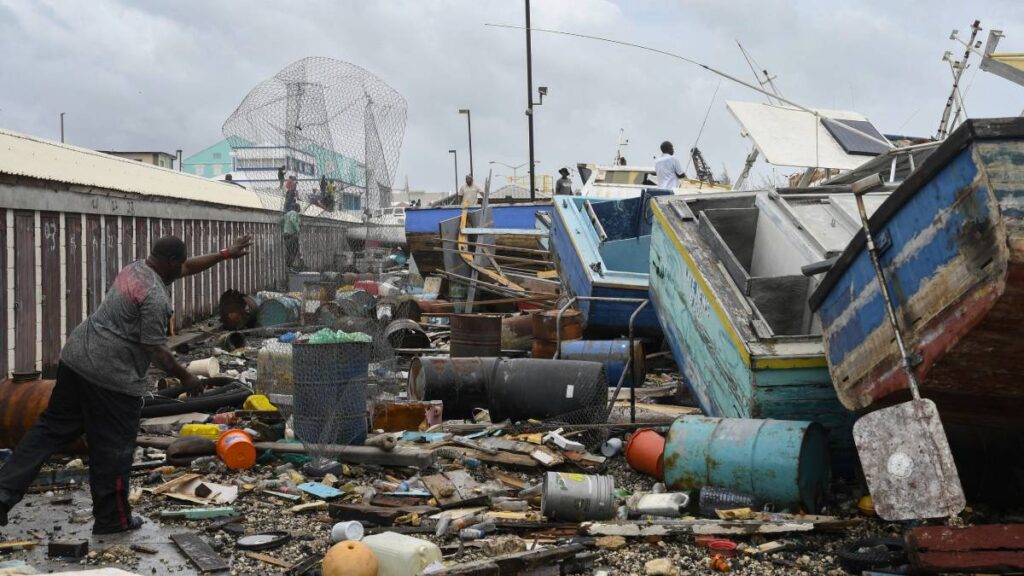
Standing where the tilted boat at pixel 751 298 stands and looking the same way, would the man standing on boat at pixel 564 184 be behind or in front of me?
in front

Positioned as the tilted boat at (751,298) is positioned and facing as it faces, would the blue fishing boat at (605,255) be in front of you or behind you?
in front

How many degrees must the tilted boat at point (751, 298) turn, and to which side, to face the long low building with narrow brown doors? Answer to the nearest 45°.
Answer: approximately 45° to its left

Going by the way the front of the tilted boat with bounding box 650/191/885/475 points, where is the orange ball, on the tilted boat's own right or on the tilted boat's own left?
on the tilted boat's own left

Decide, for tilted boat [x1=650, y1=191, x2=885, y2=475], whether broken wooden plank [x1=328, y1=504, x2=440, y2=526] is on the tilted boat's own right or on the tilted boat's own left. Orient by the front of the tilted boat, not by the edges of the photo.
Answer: on the tilted boat's own left
